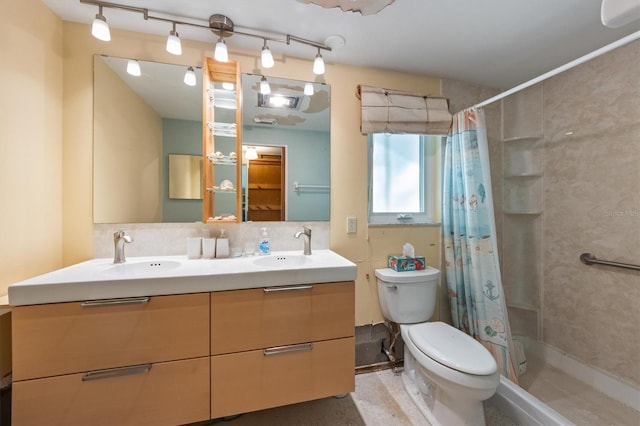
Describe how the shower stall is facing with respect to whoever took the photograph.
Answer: facing the viewer and to the left of the viewer

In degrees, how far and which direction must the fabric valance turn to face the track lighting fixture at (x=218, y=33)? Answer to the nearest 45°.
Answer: approximately 90° to its right

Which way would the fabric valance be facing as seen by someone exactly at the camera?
facing the viewer and to the right of the viewer

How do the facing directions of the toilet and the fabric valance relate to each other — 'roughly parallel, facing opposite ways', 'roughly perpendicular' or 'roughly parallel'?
roughly parallel

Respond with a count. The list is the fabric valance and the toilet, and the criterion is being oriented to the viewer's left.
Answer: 0

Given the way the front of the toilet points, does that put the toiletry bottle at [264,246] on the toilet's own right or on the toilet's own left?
on the toilet's own right

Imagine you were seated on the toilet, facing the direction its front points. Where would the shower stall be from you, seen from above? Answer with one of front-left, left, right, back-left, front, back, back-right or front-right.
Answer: left

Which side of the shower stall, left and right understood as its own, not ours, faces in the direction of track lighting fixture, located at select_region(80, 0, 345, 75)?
front

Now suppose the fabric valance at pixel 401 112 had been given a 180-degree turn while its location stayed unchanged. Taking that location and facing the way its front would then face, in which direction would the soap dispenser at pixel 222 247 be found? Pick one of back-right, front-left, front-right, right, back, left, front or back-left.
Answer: left

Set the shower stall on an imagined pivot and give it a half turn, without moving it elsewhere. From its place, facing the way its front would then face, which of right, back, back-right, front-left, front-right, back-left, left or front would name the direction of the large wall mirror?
back

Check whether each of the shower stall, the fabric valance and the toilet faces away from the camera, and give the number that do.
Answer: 0

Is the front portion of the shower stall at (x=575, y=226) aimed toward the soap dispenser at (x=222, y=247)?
yes

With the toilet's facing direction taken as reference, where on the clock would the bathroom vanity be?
The bathroom vanity is roughly at 3 o'clock from the toilet.

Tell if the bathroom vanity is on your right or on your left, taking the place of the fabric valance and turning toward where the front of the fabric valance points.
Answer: on your right
